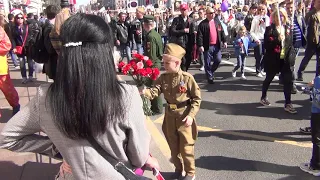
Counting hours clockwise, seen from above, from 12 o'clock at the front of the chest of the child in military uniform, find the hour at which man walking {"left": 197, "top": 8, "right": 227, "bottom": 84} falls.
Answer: The man walking is roughly at 5 o'clock from the child in military uniform.

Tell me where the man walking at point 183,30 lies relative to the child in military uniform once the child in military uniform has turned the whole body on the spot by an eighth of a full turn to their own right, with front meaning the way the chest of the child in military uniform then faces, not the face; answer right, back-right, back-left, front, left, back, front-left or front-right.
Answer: right

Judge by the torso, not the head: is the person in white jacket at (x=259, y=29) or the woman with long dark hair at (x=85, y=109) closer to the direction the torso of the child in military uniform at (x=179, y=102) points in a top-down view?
the woman with long dark hair

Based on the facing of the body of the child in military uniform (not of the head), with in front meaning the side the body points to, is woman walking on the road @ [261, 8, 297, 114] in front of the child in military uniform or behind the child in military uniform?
behind

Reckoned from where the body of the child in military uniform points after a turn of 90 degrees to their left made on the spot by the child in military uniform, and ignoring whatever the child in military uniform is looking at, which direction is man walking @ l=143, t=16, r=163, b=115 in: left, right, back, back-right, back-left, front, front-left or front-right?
back-left

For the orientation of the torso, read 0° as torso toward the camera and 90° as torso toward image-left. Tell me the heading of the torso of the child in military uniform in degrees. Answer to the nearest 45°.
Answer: approximately 45°

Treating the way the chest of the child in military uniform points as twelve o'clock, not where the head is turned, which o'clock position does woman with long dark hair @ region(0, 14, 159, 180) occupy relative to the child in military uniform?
The woman with long dark hair is roughly at 11 o'clock from the child in military uniform.

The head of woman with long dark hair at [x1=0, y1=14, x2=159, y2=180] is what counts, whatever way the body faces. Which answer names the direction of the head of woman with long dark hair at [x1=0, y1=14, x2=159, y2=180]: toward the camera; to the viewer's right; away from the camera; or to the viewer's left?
away from the camera

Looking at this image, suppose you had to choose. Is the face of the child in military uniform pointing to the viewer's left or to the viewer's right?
to the viewer's left
